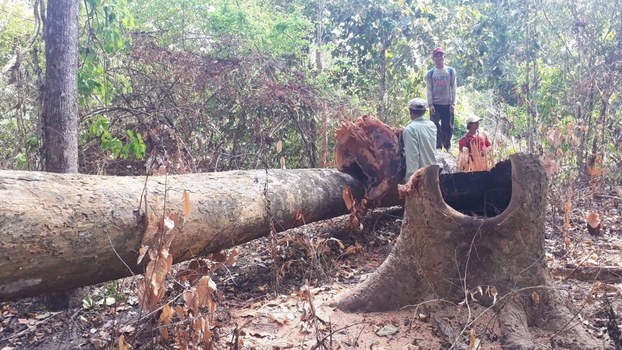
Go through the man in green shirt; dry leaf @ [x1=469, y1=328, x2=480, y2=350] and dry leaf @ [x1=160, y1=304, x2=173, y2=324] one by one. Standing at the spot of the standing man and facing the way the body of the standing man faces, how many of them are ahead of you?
3

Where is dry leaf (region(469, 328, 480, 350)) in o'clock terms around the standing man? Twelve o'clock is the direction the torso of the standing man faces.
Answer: The dry leaf is roughly at 12 o'clock from the standing man.

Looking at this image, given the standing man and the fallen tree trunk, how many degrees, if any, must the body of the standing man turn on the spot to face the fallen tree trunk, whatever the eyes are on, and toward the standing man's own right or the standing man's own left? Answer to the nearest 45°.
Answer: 0° — they already face it

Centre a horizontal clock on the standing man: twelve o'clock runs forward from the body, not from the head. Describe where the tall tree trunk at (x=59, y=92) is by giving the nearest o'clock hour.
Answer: The tall tree trunk is roughly at 1 o'clock from the standing man.

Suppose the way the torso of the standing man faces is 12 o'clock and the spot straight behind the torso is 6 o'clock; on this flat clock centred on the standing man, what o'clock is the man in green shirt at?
The man in green shirt is roughly at 12 o'clock from the standing man.

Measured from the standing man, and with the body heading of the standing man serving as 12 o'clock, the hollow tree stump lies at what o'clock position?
The hollow tree stump is roughly at 12 o'clock from the standing man.

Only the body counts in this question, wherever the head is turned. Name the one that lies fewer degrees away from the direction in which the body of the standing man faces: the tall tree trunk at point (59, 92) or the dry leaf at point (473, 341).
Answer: the dry leaf

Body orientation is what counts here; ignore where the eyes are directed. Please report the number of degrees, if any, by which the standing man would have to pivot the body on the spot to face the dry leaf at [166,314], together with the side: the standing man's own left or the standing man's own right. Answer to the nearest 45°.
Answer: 0° — they already face it

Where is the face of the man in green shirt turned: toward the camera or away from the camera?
away from the camera

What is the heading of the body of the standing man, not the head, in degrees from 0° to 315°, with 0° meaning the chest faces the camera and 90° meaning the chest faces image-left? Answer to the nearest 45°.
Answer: approximately 0°
